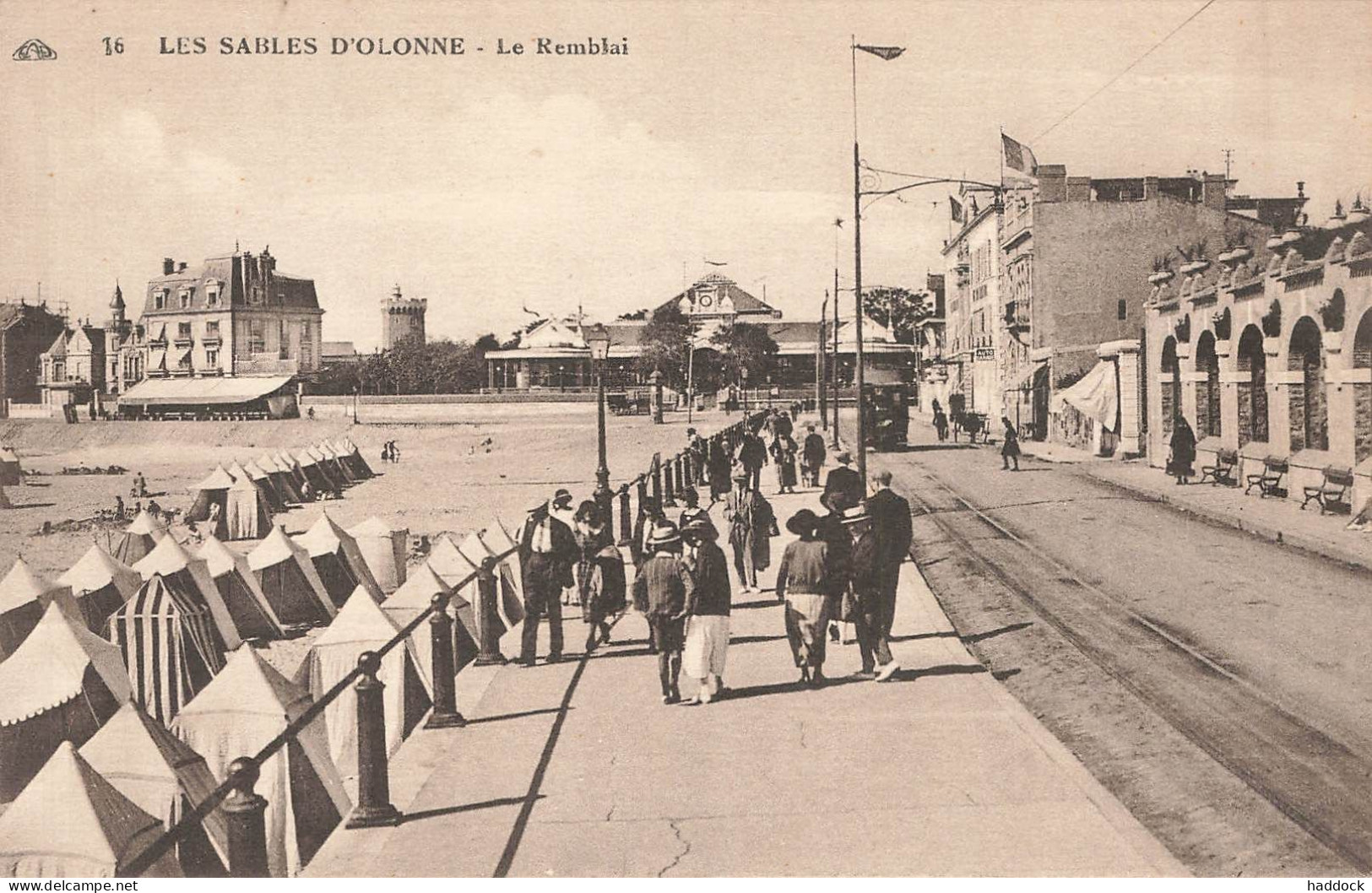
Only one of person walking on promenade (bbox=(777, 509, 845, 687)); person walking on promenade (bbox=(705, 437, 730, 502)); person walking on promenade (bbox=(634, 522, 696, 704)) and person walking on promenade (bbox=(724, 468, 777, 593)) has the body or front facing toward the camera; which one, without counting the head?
person walking on promenade (bbox=(724, 468, 777, 593))

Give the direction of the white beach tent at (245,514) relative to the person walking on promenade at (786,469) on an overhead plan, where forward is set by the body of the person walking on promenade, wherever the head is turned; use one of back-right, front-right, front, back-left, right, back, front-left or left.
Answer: right

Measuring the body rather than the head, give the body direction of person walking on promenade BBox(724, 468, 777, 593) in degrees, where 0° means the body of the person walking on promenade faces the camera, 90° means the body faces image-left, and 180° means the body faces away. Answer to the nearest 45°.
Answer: approximately 0°

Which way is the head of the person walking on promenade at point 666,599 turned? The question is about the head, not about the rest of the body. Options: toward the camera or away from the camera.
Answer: away from the camera

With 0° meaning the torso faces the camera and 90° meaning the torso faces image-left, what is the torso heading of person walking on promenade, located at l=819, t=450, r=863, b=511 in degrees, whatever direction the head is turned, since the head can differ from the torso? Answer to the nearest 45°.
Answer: approximately 180°

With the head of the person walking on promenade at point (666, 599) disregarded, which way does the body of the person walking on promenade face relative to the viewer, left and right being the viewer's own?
facing away from the viewer

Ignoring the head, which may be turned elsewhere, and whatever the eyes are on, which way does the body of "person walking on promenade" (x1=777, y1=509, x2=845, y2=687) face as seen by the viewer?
away from the camera
